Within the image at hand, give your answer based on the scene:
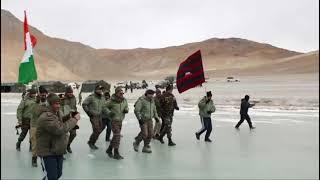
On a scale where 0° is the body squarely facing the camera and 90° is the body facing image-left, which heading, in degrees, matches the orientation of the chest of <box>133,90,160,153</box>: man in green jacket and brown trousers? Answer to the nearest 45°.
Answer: approximately 315°

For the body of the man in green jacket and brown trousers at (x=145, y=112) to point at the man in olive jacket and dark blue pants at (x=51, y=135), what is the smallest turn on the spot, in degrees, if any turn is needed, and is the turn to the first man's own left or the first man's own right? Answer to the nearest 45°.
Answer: approximately 45° to the first man's own right

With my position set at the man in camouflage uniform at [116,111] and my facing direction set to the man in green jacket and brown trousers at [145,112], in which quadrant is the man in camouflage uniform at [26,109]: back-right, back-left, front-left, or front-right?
back-left

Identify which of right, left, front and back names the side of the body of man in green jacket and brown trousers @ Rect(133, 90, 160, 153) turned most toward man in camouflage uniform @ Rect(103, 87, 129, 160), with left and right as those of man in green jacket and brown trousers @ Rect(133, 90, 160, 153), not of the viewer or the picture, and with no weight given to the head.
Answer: right

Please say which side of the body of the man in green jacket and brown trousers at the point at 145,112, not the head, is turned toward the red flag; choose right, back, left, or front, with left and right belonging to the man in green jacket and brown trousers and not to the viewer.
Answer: left

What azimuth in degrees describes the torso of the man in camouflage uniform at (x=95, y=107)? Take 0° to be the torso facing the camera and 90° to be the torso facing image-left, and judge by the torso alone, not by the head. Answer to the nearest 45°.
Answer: approximately 315°

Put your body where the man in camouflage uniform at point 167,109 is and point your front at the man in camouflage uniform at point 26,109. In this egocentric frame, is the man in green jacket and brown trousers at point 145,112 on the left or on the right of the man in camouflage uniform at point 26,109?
left
